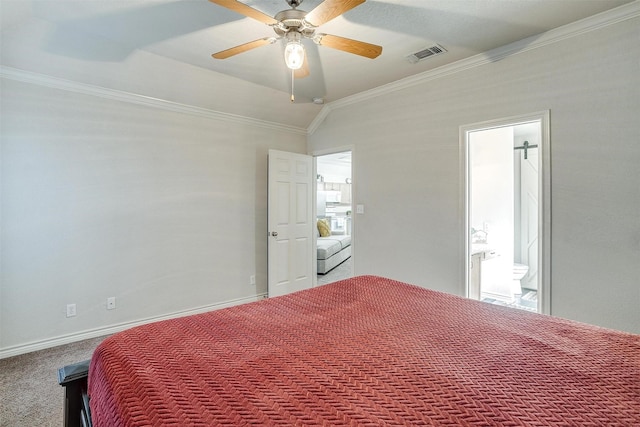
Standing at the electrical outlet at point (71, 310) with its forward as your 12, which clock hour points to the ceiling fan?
The ceiling fan is roughly at 11 o'clock from the electrical outlet.

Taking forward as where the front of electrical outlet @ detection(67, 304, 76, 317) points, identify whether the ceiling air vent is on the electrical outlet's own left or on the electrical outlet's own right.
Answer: on the electrical outlet's own left

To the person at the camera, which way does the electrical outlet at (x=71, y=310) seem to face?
facing the viewer

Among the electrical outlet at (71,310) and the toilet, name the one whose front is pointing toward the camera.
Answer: the electrical outlet

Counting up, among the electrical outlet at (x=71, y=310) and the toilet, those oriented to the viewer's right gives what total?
1

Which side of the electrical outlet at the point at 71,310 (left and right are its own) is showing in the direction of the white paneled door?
left
